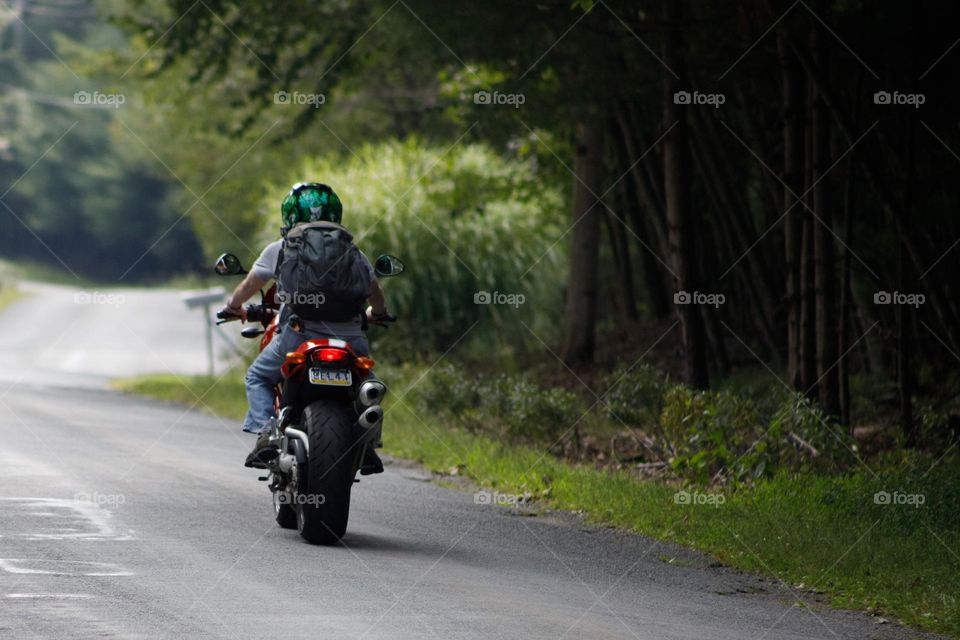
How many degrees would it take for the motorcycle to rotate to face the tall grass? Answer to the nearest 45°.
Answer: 0° — it already faces it

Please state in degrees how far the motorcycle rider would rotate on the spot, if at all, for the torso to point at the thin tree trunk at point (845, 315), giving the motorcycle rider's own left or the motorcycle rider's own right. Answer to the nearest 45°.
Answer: approximately 45° to the motorcycle rider's own right

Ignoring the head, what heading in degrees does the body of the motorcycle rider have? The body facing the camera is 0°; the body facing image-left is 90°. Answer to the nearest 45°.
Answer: approximately 180°

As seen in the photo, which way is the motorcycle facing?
away from the camera

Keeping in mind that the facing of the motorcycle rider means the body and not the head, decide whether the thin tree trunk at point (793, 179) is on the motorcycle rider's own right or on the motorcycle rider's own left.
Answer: on the motorcycle rider's own right
